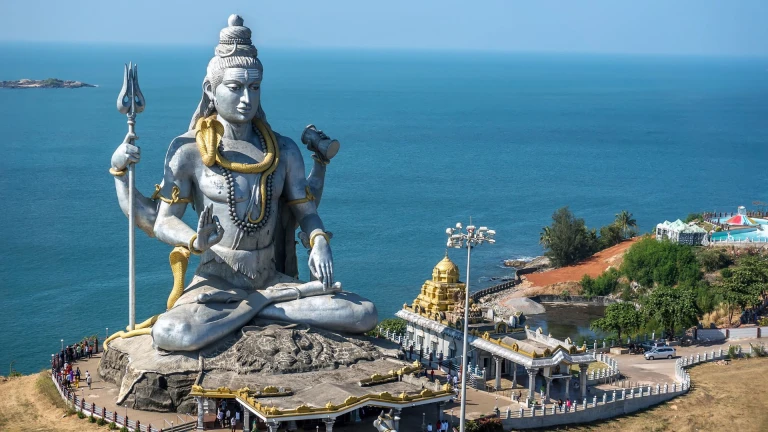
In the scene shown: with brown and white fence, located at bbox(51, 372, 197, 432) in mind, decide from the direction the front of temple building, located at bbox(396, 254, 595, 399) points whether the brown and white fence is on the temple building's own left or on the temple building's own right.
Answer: on the temple building's own right

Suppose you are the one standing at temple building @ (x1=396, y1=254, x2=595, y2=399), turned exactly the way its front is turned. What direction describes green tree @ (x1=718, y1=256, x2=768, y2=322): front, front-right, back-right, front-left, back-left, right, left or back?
left

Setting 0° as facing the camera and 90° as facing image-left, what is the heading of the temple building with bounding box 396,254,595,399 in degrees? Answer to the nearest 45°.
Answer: approximately 315°

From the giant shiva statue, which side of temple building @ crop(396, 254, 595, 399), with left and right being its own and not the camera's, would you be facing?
right

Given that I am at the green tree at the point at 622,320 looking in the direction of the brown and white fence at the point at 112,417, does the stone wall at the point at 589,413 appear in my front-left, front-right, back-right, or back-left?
front-left

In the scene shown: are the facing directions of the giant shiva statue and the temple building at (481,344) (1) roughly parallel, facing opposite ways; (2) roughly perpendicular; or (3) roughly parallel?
roughly parallel

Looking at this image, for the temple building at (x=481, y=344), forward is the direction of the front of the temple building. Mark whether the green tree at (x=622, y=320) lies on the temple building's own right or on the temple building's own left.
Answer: on the temple building's own left

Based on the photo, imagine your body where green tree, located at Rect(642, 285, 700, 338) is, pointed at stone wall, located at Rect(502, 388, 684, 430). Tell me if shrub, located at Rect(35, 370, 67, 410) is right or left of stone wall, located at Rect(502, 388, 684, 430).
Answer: right

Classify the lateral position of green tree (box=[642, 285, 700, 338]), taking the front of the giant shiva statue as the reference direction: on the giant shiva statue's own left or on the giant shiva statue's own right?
on the giant shiva statue's own left

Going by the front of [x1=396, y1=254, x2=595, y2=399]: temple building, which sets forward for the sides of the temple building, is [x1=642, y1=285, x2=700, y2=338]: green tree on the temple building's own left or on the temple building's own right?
on the temple building's own left
